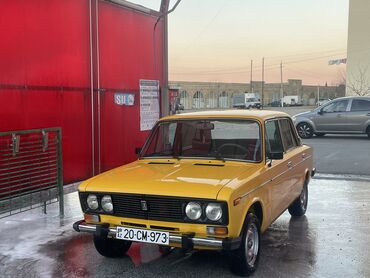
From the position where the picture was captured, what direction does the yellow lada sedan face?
facing the viewer and to the left of the viewer

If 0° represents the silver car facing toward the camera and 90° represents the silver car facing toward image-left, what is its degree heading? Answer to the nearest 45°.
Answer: approximately 90°

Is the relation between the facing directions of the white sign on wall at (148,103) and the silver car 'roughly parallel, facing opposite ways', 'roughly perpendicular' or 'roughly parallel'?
roughly parallel, facing opposite ways

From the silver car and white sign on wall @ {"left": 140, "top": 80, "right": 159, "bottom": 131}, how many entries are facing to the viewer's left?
1

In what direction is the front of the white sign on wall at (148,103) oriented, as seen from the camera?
facing the viewer and to the right of the viewer

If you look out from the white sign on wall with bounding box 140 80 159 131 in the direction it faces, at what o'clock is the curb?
The curb is roughly at 10 o'clock from the white sign on wall.

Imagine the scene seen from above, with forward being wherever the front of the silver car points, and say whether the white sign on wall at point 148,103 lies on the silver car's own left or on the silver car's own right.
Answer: on the silver car's own left

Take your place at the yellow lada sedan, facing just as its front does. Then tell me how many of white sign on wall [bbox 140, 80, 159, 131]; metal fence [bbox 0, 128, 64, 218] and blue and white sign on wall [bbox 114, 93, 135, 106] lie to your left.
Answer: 0

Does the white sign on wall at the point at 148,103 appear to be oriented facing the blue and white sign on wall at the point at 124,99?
no

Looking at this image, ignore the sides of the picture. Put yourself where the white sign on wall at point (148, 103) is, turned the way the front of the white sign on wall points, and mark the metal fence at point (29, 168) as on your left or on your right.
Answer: on your right

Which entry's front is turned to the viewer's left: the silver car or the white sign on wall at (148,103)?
the silver car

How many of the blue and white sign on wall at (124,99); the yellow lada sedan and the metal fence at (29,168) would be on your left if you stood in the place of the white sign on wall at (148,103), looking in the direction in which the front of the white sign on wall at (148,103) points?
0

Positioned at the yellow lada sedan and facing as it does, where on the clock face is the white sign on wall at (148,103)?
The white sign on wall is roughly at 4 o'clock from the yellow lada sedan.

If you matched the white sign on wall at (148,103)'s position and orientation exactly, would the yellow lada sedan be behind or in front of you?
in front

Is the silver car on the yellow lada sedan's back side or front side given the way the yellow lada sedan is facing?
on the back side

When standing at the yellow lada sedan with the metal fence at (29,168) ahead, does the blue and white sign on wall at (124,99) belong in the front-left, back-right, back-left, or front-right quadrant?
front-right

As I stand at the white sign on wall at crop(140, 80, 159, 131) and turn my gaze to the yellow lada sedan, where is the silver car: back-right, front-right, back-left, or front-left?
back-left

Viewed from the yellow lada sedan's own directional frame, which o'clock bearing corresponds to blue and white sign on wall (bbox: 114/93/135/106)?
The blue and white sign on wall is roughly at 4 o'clock from the yellow lada sedan.
